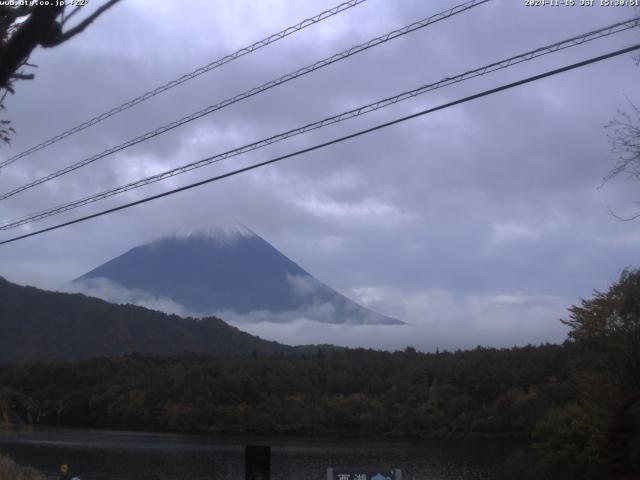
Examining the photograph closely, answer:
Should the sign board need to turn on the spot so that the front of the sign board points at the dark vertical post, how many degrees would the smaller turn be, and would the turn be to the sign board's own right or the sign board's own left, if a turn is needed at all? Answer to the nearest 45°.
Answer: approximately 45° to the sign board's own right

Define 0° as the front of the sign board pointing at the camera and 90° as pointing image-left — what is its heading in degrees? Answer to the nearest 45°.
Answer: approximately 0°
